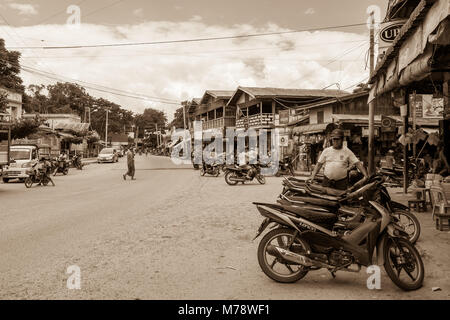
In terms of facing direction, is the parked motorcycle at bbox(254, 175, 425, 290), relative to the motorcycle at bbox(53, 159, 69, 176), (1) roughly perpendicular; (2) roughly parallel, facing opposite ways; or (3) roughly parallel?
roughly perpendicular

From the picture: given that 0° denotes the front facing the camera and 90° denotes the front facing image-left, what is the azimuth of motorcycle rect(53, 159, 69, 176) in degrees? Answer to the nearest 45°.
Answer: approximately 45°

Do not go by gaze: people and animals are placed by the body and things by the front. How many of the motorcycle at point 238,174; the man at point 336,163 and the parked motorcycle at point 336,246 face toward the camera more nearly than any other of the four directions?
1

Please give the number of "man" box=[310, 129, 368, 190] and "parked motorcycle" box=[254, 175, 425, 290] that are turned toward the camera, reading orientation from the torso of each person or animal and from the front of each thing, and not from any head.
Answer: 1

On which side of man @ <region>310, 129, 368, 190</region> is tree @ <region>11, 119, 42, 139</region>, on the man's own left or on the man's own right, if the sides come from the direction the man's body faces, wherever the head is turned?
on the man's own right

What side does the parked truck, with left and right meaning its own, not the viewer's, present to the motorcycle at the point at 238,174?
left

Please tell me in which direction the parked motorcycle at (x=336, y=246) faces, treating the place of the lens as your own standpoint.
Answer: facing to the right of the viewer

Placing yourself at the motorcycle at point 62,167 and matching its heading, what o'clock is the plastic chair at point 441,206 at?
The plastic chair is roughly at 10 o'clock from the motorcycle.

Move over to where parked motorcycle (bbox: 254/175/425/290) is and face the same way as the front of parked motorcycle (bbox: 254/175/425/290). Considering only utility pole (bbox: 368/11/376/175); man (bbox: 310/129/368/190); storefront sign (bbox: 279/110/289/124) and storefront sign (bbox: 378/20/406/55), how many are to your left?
4

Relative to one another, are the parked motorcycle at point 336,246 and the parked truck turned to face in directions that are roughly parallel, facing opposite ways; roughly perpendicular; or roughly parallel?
roughly perpendicular
